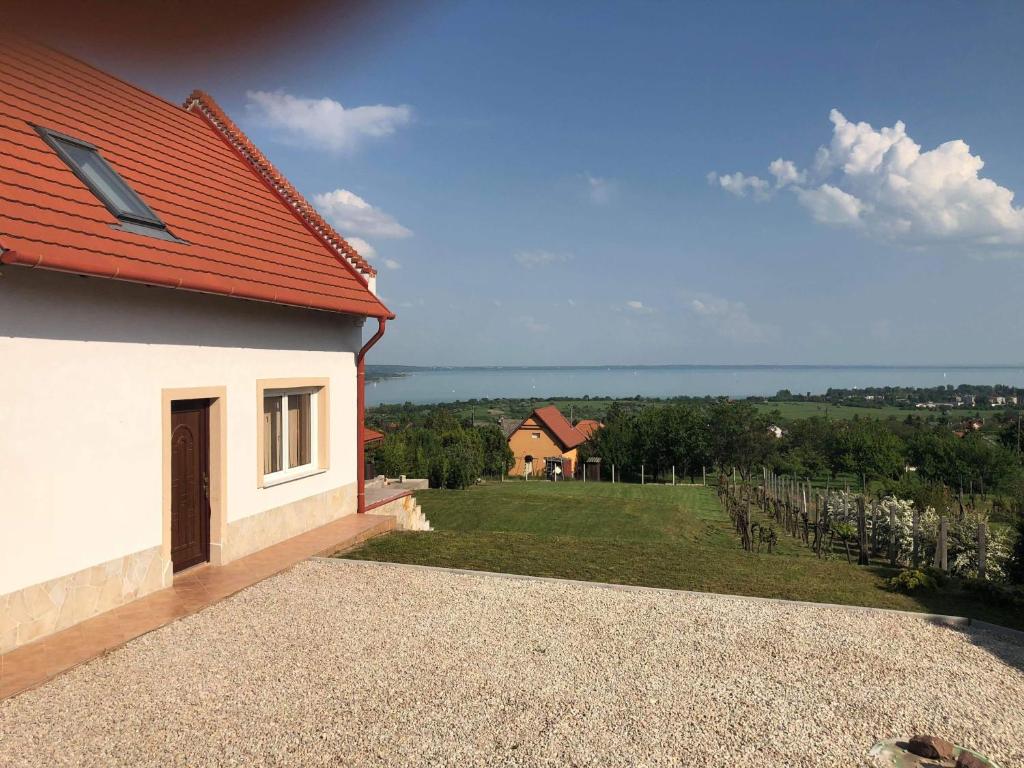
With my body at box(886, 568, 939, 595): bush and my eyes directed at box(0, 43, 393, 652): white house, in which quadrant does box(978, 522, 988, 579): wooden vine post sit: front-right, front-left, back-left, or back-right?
back-right

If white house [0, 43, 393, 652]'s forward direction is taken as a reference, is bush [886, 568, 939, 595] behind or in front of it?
in front

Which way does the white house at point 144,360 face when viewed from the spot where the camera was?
facing the viewer and to the right of the viewer

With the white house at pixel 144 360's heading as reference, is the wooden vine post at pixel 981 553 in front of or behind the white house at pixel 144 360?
in front

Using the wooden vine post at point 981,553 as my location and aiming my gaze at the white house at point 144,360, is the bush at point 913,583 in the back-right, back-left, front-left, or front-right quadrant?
front-left
